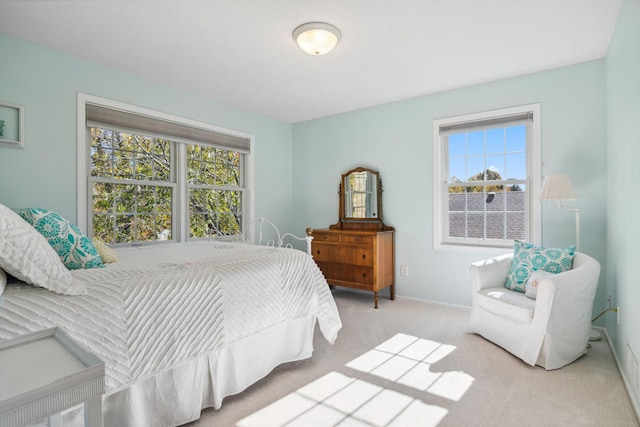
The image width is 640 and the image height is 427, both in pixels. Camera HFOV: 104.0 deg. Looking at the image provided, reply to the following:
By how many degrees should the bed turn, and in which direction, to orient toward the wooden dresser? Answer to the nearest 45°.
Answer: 0° — it already faces it

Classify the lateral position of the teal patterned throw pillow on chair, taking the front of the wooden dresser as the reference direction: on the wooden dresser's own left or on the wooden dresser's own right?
on the wooden dresser's own left

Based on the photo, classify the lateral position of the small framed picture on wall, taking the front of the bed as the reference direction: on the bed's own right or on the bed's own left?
on the bed's own left

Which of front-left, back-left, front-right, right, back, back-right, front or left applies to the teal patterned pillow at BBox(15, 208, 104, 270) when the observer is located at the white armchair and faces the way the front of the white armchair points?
front

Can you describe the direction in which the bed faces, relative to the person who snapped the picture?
facing away from the viewer and to the right of the viewer

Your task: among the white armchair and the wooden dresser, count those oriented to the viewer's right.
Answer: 0

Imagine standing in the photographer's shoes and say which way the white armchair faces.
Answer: facing the viewer and to the left of the viewer
